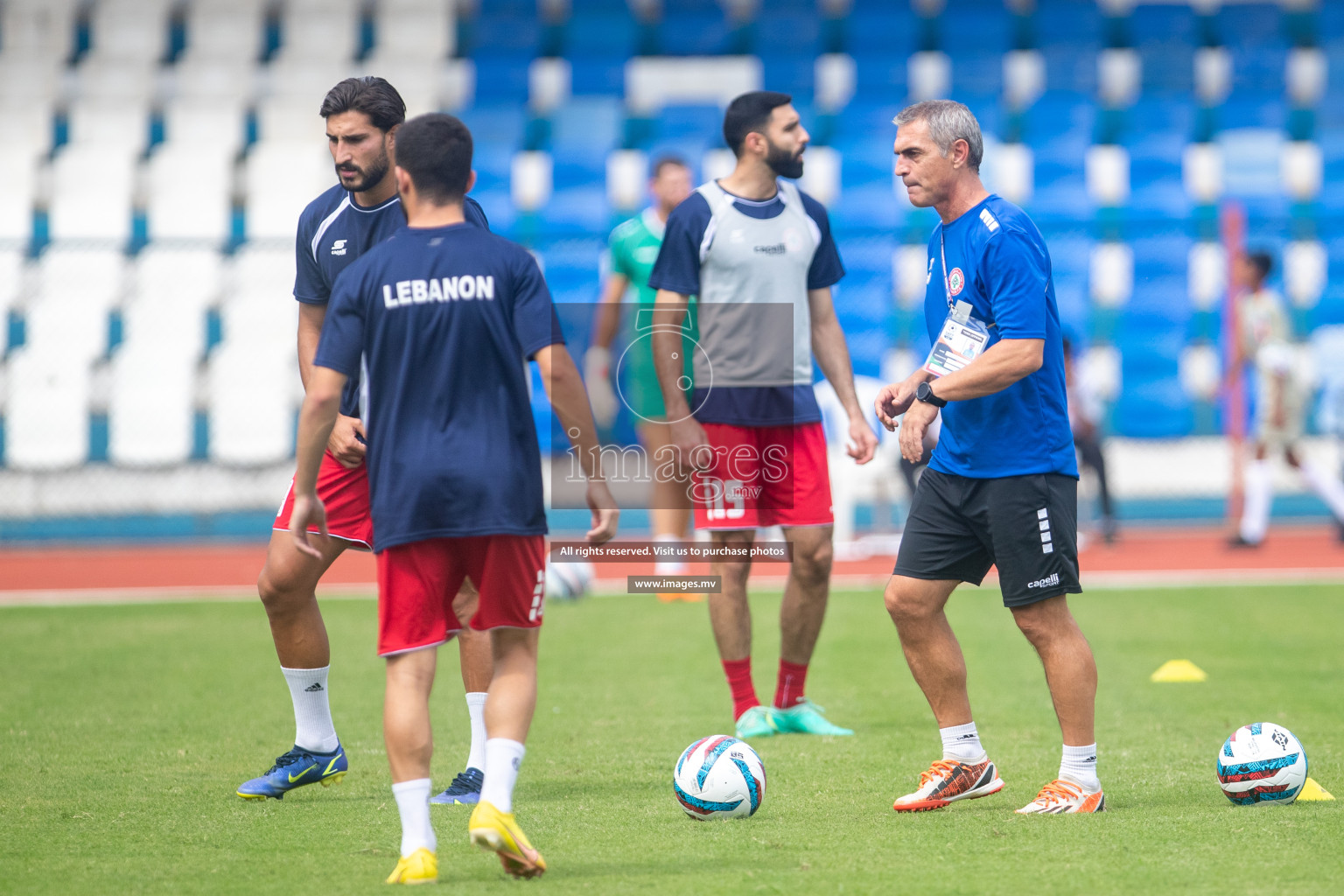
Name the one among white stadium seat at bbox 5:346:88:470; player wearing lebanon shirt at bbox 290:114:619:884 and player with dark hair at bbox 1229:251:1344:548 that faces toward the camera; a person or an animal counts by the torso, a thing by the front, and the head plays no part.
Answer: the white stadium seat

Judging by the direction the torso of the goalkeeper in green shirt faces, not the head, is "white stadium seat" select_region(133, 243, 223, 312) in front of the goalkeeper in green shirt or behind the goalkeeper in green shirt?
behind

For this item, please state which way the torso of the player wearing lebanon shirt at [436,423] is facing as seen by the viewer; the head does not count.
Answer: away from the camera

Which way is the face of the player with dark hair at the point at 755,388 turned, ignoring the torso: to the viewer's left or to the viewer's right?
to the viewer's right

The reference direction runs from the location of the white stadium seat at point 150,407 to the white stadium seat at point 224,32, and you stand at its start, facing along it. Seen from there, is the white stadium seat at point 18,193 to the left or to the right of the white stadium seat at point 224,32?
left

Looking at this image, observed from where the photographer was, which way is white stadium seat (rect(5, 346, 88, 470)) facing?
facing the viewer

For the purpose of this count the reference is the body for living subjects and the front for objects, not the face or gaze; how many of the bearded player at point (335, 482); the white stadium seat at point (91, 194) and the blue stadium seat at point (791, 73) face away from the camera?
0

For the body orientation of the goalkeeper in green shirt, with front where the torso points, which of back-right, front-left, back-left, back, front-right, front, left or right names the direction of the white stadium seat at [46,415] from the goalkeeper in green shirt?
back

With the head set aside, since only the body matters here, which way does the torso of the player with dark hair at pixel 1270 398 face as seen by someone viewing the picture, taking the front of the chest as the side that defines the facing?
to the viewer's left

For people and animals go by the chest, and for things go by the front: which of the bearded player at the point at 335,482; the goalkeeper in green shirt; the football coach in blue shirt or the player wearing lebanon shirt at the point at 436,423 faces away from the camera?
the player wearing lebanon shirt

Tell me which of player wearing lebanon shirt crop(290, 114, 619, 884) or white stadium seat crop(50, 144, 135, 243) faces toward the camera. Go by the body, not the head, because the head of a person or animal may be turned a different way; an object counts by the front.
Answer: the white stadium seat

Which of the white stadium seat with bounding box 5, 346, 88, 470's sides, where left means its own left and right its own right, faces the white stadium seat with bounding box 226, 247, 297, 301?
left

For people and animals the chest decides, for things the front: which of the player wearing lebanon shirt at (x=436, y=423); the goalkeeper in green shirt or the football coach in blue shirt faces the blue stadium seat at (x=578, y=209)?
the player wearing lebanon shirt

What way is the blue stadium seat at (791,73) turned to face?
toward the camera

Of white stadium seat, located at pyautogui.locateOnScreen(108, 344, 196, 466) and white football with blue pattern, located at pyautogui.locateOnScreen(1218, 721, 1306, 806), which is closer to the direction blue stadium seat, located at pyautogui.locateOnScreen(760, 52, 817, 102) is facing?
the white football with blue pattern

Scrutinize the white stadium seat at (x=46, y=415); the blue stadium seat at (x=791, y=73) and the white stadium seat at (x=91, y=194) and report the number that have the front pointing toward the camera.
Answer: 3

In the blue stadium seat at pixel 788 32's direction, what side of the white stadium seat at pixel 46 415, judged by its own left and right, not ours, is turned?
left
